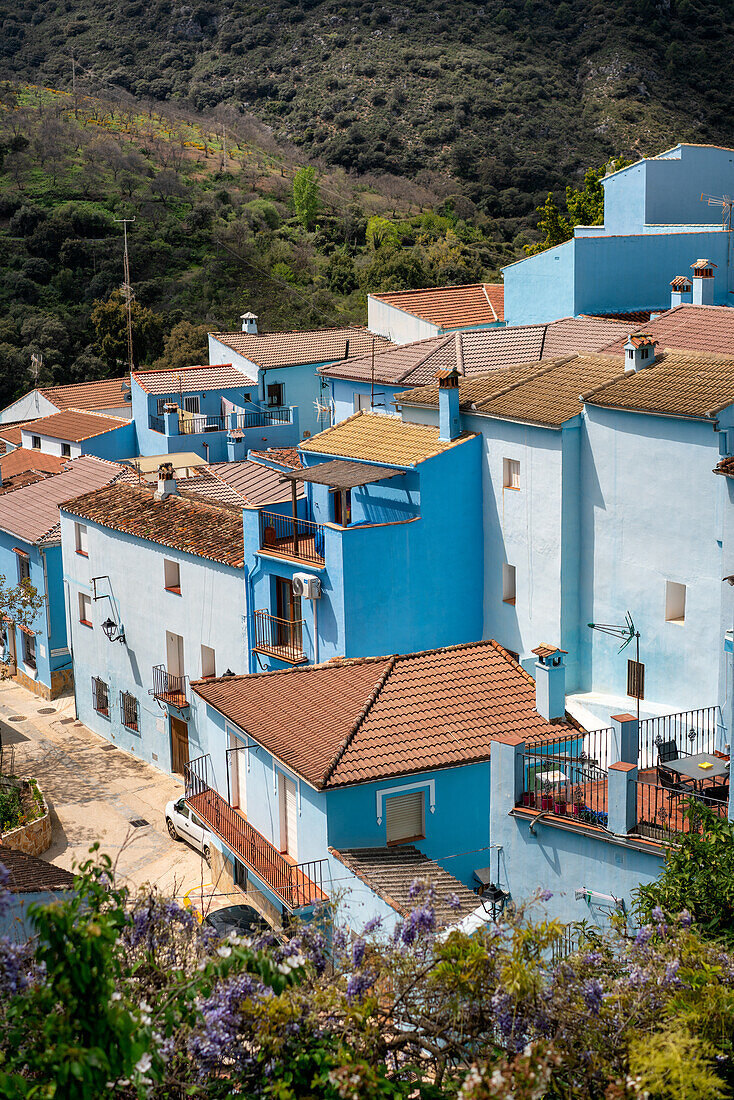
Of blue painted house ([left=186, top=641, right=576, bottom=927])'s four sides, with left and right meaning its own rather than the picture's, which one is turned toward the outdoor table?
left

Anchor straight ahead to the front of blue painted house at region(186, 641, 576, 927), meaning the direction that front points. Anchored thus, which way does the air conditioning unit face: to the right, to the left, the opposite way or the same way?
the same way

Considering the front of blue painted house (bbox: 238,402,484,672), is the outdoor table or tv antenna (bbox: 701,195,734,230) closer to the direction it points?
the outdoor table

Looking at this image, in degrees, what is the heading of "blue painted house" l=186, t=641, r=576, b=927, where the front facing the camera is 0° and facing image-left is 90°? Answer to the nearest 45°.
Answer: approximately 45°

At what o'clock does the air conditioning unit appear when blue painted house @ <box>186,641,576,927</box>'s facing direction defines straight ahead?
The air conditioning unit is roughly at 4 o'clock from the blue painted house.

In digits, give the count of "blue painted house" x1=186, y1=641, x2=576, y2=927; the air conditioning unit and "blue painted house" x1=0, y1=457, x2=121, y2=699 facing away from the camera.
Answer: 0

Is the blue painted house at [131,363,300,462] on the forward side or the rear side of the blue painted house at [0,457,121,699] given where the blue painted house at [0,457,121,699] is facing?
on the rear side

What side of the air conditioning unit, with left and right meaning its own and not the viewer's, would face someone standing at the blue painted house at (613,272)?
back

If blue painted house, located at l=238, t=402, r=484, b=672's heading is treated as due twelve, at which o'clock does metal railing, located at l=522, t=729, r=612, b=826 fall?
The metal railing is roughly at 10 o'clock from the blue painted house.

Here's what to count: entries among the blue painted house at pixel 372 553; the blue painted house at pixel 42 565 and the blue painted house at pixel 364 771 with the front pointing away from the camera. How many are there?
0

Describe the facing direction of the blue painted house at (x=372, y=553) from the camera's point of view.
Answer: facing the viewer and to the left of the viewer

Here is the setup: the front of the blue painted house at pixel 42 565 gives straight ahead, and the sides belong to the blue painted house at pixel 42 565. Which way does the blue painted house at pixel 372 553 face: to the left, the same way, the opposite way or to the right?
the same way

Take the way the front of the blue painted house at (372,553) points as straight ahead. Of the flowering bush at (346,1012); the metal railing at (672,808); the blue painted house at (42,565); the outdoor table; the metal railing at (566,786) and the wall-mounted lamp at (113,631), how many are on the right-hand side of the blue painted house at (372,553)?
2

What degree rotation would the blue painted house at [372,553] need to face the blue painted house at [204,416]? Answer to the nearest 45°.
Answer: approximately 135° to its right

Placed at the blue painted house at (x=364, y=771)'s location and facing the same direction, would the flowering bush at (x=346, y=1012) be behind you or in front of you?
in front
